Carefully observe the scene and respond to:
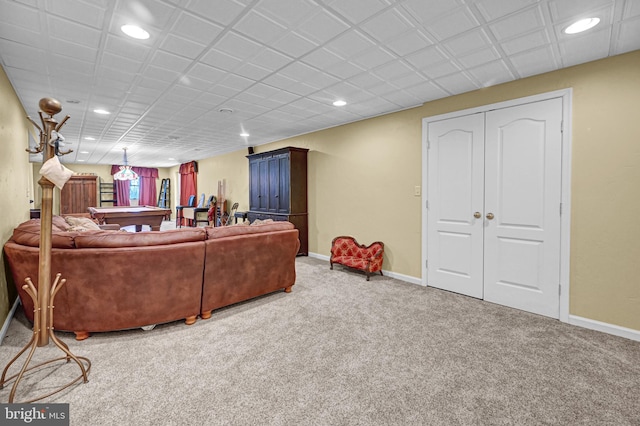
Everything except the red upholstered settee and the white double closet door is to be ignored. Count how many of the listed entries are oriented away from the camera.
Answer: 0

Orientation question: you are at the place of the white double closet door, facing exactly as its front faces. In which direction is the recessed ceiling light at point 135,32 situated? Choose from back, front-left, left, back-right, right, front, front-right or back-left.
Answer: front

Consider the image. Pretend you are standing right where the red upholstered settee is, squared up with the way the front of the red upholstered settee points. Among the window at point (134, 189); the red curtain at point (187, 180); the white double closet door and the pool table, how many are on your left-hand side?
1

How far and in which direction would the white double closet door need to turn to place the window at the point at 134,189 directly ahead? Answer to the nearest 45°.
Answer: approximately 45° to its right

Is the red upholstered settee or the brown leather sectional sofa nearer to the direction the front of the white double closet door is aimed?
the brown leather sectional sofa

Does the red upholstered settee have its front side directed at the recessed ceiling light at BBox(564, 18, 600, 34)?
no

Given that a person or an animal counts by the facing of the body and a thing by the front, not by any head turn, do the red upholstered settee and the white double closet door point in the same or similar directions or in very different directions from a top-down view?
same or similar directions

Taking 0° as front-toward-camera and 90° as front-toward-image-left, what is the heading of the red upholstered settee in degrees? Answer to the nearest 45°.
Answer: approximately 45°

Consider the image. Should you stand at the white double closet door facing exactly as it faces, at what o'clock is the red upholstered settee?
The red upholstered settee is roughly at 2 o'clock from the white double closet door.

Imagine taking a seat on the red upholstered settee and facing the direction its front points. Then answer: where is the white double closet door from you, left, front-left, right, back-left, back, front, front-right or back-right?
left

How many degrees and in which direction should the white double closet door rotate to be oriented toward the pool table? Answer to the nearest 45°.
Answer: approximately 45° to its right

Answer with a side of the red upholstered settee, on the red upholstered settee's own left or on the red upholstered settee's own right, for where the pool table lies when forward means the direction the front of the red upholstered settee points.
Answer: on the red upholstered settee's own right

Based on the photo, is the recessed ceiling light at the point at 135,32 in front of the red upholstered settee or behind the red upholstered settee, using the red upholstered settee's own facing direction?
in front

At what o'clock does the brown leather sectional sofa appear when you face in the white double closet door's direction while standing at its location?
The brown leather sectional sofa is roughly at 12 o'clock from the white double closet door.

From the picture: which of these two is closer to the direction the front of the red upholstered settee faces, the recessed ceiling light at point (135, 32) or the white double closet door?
the recessed ceiling light

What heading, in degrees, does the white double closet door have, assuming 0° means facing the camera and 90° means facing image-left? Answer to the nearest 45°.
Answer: approximately 45°
